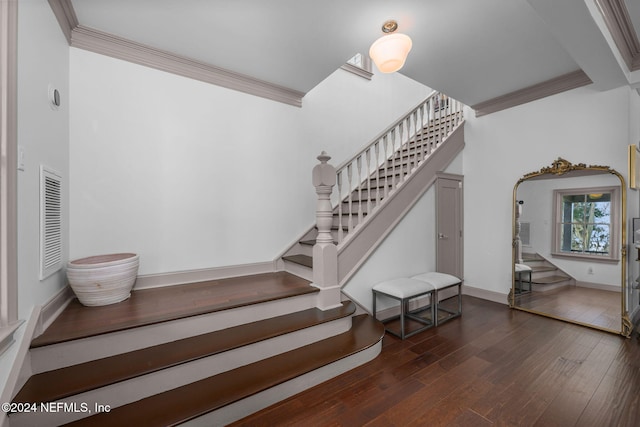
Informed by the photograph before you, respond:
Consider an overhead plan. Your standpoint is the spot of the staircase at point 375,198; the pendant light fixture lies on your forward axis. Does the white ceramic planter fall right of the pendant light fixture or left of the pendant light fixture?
right

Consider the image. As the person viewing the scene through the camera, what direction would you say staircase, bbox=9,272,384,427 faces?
facing the viewer and to the right of the viewer

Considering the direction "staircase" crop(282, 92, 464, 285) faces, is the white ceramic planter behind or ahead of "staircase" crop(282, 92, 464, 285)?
ahead

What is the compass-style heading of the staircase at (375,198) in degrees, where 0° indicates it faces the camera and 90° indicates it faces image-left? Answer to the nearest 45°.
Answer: approximately 45°
